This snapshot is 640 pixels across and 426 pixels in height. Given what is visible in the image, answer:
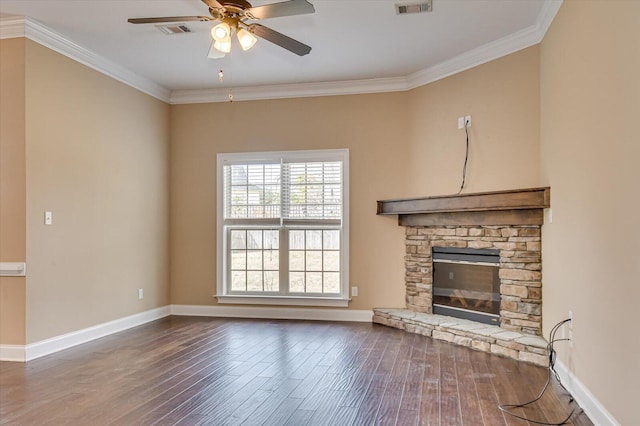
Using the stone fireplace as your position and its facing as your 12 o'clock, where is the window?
The window is roughly at 2 o'clock from the stone fireplace.

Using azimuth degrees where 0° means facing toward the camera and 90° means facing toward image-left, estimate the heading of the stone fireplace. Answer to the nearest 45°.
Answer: approximately 45°

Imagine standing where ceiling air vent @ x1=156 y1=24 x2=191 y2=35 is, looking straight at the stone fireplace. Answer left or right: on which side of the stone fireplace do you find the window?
left

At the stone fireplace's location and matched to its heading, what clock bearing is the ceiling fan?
The ceiling fan is roughly at 12 o'clock from the stone fireplace.

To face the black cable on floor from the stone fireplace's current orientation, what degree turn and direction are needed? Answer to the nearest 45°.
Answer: approximately 45° to its left

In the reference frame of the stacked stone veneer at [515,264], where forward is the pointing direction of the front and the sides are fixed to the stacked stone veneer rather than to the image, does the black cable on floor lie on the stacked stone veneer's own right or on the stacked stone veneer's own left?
on the stacked stone veneer's own left

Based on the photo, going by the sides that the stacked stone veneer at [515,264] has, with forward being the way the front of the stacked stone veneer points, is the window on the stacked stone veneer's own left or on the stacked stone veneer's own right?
on the stacked stone veneer's own right

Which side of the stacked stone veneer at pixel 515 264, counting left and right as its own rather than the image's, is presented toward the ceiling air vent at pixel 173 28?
front
